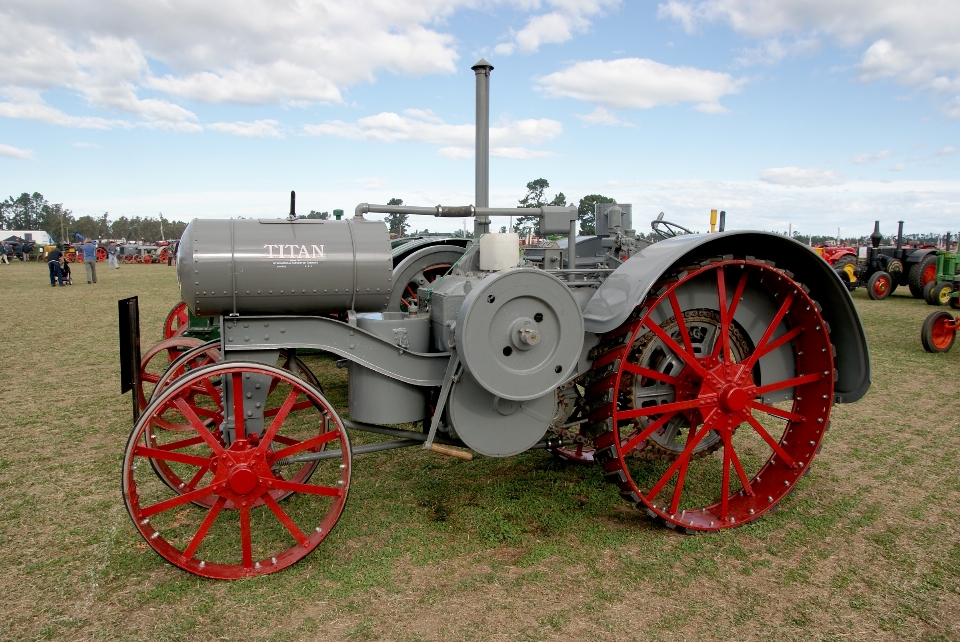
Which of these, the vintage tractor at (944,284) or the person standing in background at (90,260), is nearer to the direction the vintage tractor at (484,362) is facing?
the person standing in background

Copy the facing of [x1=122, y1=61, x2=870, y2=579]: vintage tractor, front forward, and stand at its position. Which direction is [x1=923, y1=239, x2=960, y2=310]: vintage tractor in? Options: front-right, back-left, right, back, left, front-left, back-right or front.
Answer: back-right

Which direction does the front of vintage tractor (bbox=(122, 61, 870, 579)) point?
to the viewer's left

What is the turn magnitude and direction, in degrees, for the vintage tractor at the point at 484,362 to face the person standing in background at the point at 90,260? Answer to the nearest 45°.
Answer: approximately 45° to its right

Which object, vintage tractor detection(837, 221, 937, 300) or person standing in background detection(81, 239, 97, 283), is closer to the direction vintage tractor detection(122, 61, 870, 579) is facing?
the person standing in background

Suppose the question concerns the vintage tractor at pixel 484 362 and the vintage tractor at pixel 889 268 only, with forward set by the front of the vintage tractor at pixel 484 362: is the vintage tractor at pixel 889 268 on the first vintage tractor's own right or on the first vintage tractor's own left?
on the first vintage tractor's own right
